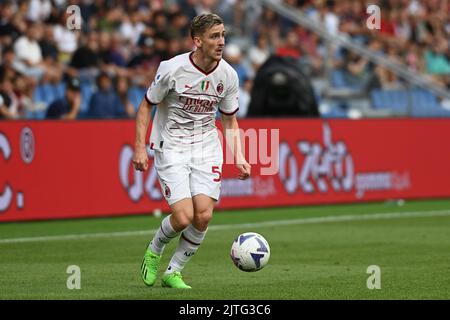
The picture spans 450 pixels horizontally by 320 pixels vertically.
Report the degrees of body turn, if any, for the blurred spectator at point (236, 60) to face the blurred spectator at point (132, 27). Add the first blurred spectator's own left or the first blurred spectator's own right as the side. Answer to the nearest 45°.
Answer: approximately 90° to the first blurred spectator's own right

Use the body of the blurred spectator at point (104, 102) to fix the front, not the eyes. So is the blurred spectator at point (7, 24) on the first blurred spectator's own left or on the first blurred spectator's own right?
on the first blurred spectator's own right

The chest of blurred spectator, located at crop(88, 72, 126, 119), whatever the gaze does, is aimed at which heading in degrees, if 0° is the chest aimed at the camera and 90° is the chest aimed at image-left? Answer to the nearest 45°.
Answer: approximately 0°

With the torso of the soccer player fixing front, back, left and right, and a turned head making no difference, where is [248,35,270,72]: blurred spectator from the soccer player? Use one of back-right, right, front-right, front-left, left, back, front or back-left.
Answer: back-left

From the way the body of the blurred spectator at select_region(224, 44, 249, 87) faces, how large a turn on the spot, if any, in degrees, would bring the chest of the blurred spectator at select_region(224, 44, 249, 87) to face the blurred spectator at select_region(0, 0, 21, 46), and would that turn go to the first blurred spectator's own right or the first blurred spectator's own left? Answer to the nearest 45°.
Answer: approximately 45° to the first blurred spectator's own right

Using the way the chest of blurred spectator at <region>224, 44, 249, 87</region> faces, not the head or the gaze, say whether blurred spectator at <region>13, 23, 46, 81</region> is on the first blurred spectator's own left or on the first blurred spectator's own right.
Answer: on the first blurred spectator's own right

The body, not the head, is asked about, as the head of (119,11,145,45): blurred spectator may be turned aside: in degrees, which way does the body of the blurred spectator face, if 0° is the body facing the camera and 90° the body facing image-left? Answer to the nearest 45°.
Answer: approximately 0°

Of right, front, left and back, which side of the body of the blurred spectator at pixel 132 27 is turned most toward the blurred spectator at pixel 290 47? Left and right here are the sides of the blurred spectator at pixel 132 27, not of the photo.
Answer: left

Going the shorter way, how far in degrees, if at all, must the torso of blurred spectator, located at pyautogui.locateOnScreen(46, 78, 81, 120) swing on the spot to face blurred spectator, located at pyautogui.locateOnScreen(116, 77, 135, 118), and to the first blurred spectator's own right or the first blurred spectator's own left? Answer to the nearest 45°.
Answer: approximately 90° to the first blurred spectator's own left

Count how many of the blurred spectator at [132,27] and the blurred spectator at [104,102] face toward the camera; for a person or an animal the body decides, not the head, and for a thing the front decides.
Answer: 2
